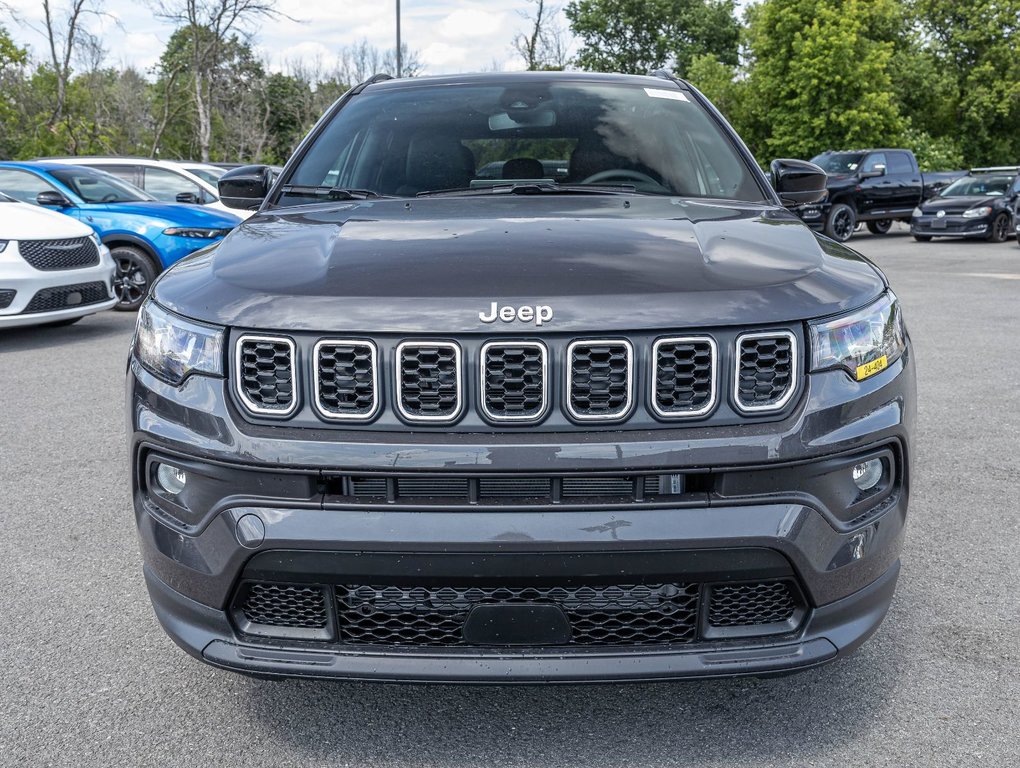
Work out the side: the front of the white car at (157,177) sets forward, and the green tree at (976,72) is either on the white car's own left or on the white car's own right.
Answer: on the white car's own left

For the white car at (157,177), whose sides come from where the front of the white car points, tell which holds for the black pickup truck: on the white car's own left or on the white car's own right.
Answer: on the white car's own left

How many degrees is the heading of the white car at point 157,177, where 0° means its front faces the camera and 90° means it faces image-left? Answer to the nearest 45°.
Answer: approximately 315°

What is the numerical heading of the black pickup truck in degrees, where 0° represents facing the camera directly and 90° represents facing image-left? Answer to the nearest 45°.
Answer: approximately 45°

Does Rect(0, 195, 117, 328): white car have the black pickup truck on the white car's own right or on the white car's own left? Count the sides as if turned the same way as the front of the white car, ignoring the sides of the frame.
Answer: on the white car's own left

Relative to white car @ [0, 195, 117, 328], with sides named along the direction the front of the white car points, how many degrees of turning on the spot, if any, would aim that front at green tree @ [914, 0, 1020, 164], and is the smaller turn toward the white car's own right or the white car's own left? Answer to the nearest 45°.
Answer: approximately 90° to the white car's own left

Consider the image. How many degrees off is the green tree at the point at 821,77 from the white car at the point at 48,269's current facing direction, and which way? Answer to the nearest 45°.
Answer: approximately 90° to its left

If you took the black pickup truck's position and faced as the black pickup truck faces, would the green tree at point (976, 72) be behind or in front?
behind

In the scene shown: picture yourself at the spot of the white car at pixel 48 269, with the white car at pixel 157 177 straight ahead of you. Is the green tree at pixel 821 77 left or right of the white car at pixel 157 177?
right
